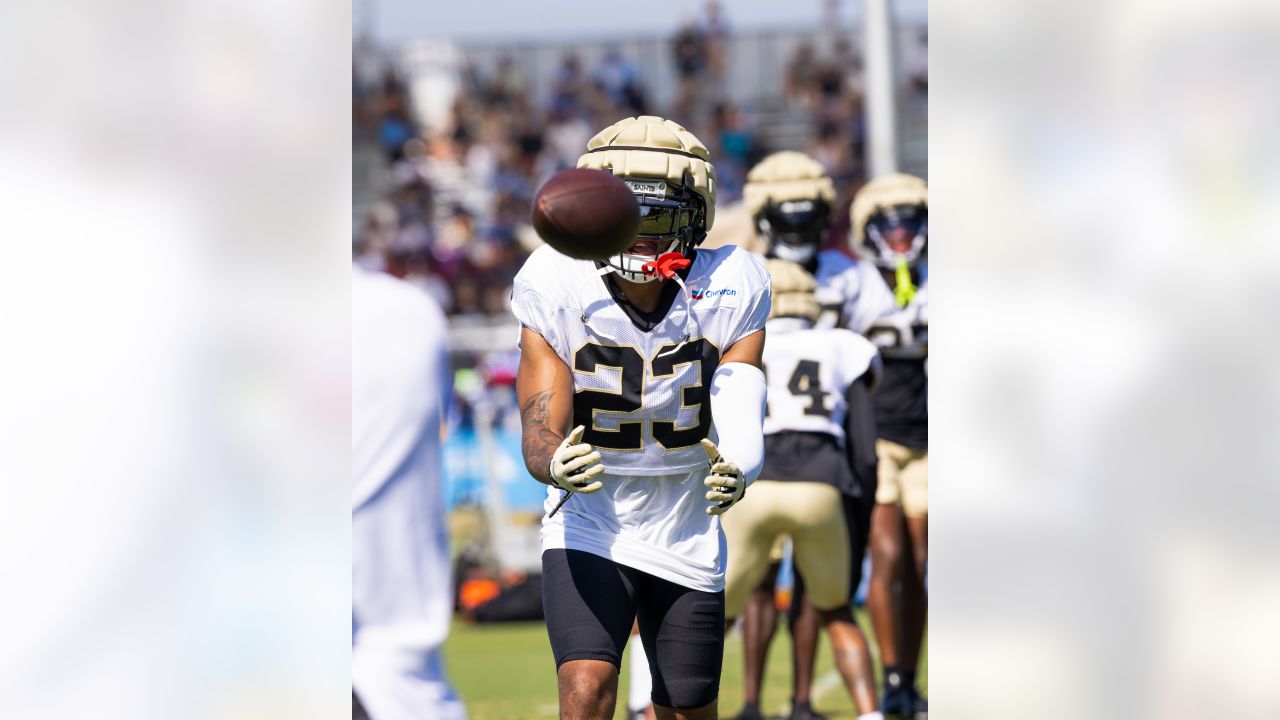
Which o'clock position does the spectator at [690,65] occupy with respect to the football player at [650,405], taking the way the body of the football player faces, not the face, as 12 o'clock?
The spectator is roughly at 6 o'clock from the football player.

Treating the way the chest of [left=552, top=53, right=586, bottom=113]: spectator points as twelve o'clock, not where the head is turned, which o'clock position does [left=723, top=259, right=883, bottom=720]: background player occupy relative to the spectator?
The background player is roughly at 12 o'clock from the spectator.

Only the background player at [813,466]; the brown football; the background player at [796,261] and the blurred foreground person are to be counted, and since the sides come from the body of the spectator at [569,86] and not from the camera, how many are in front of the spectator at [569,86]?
4

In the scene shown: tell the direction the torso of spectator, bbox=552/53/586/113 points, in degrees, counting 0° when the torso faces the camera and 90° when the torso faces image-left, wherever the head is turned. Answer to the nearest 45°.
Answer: approximately 0°

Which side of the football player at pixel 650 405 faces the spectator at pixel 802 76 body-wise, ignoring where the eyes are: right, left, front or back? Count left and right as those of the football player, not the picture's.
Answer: back

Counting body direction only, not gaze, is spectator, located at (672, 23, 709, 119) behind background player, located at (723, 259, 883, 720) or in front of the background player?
in front

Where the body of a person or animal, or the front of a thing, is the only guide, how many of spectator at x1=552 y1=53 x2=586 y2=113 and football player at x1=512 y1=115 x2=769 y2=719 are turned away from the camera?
0

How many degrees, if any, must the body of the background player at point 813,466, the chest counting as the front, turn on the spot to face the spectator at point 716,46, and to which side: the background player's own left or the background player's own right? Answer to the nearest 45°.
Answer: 0° — they already face them

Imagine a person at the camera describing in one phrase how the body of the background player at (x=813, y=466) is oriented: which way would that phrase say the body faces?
away from the camera

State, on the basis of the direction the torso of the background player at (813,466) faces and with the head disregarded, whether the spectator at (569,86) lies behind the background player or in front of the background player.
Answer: in front
